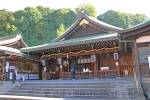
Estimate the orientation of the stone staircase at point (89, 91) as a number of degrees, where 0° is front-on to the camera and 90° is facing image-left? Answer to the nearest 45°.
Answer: approximately 0°
